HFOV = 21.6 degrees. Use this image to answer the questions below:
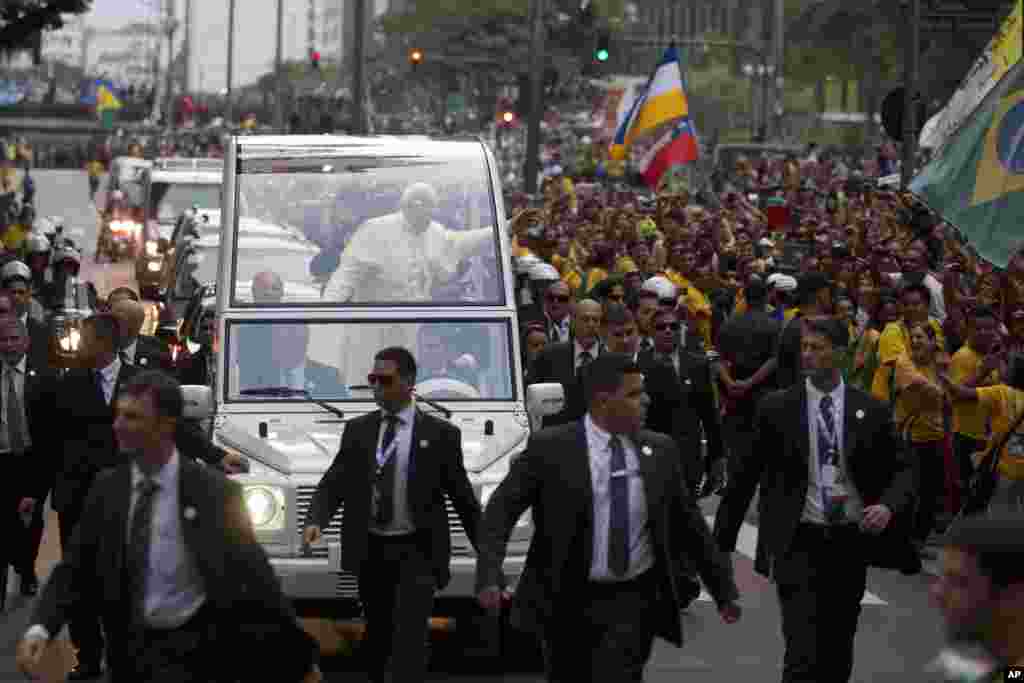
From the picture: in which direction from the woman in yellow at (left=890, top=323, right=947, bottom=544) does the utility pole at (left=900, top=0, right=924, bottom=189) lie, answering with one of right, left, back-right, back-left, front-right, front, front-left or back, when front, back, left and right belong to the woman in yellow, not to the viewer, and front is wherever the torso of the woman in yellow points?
back-right

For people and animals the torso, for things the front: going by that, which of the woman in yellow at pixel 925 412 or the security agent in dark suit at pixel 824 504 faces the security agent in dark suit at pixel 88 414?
the woman in yellow

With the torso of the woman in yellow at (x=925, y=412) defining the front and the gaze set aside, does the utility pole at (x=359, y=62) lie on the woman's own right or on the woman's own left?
on the woman's own right

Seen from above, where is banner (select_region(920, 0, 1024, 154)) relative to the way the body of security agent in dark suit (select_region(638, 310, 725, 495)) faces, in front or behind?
behind

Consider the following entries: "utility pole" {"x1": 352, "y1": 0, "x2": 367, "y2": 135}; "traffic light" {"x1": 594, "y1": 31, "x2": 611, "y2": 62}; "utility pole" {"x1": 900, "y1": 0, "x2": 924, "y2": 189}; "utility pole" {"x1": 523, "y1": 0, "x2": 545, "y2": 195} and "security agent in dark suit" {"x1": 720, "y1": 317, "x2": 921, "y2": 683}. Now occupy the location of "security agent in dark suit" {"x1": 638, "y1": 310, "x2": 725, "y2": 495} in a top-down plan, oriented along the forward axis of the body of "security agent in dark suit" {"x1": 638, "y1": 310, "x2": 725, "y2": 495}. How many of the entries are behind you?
4

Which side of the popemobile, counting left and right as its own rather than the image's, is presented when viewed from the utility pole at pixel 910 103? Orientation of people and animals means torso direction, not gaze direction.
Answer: back

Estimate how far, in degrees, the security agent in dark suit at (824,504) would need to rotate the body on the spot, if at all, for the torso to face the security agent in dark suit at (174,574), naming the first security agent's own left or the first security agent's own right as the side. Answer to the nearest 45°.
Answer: approximately 45° to the first security agent's own right

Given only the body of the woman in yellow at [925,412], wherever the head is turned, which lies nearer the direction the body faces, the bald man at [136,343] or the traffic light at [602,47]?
the bald man

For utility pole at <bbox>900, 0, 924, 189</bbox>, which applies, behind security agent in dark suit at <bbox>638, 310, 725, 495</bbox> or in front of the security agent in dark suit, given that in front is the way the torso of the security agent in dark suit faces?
behind

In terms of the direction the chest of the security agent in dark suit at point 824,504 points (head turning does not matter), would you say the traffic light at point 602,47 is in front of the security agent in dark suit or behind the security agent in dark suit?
behind
